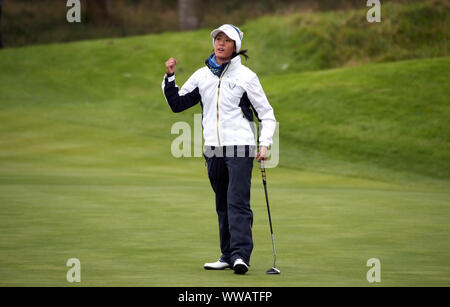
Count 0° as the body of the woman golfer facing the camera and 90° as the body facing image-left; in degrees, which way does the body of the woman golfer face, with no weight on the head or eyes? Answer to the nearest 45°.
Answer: approximately 45°
